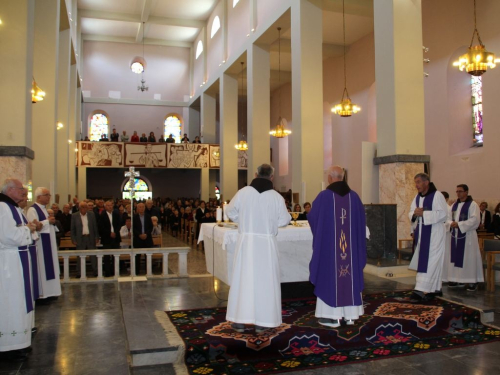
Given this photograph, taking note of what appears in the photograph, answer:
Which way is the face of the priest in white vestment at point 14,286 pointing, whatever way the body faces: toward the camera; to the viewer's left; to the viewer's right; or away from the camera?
to the viewer's right

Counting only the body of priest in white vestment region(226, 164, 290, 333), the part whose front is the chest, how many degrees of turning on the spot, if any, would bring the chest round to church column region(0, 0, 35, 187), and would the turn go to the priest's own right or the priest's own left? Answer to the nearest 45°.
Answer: approximately 45° to the priest's own left

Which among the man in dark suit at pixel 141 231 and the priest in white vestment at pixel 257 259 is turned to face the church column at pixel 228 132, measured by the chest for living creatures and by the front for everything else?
the priest in white vestment

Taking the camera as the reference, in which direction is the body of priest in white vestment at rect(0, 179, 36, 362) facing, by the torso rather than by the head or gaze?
to the viewer's right

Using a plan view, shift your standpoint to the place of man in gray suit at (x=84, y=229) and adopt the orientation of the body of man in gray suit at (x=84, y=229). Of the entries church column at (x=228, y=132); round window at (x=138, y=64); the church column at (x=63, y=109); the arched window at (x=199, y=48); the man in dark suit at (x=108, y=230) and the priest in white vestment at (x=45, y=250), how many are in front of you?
1

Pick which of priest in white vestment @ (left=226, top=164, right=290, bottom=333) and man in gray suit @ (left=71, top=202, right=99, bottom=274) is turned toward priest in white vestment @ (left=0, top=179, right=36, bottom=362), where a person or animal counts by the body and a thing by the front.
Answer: the man in gray suit

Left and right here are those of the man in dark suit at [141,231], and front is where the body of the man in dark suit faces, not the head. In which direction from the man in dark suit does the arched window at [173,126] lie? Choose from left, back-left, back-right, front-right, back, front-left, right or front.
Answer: back

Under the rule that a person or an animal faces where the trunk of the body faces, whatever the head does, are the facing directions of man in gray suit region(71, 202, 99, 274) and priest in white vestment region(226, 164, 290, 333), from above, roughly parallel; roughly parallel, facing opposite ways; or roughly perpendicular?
roughly parallel, facing opposite ways

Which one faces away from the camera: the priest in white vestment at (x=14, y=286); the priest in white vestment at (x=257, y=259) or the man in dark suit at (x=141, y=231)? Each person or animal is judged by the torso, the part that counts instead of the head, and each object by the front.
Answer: the priest in white vestment at (x=257, y=259)

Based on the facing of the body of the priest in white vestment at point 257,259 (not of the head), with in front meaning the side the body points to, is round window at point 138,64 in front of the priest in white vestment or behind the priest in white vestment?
in front

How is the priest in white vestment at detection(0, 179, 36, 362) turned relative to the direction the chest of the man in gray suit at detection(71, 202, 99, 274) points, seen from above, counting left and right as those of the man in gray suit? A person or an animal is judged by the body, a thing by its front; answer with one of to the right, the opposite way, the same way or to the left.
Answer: to the left

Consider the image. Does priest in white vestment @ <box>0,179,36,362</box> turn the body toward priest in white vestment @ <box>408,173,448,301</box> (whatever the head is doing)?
yes

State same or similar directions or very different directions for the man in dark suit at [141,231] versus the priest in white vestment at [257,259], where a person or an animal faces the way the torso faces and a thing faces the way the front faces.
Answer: very different directions

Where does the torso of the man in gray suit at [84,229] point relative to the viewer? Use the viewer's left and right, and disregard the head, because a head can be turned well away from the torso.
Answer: facing the viewer

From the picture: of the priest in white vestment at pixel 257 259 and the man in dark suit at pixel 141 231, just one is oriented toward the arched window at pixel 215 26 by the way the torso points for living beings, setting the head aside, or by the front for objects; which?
the priest in white vestment

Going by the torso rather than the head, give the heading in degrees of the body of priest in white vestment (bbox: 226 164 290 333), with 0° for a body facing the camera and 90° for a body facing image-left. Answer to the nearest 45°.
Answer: approximately 180°

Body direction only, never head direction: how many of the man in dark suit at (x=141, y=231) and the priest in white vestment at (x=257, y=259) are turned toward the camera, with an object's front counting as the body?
1

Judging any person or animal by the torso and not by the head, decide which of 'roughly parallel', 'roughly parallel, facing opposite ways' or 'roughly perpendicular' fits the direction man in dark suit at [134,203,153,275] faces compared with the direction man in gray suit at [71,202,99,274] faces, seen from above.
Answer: roughly parallel

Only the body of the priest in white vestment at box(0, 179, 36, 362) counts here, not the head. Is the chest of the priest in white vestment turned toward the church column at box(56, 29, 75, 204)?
no

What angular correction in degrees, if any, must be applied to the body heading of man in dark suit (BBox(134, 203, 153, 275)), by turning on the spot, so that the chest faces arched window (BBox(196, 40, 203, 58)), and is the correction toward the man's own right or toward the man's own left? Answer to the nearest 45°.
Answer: approximately 180°
